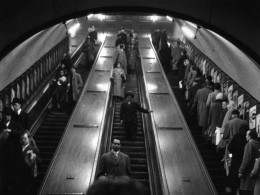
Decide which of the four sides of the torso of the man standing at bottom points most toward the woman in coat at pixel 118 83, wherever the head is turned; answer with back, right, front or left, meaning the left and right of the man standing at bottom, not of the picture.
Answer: back

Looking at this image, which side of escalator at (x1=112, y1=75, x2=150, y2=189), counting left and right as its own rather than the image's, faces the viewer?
front

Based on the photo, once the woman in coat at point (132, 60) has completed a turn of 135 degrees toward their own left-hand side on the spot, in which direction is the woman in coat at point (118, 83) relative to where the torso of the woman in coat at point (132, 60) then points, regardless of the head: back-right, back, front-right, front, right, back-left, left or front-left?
back-right

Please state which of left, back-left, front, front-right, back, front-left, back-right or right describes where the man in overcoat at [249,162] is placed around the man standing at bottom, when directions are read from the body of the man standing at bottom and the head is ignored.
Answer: left

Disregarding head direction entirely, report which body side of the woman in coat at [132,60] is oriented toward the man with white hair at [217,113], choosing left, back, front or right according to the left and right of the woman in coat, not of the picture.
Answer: front

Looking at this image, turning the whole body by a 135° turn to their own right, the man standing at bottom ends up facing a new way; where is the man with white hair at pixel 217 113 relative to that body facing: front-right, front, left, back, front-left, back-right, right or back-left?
right

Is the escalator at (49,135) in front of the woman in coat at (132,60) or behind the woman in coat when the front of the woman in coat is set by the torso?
in front

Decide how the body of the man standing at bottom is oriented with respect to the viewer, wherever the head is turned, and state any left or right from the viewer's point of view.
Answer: facing the viewer

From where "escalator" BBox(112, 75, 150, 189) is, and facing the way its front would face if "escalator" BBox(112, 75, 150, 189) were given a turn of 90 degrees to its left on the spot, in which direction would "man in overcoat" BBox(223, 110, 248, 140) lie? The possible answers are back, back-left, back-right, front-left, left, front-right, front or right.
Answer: front-right
